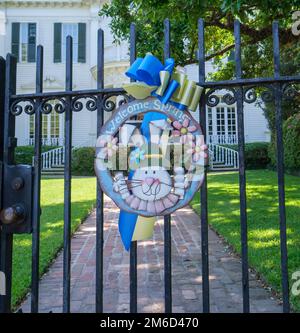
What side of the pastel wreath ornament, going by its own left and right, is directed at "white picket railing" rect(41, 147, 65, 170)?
back

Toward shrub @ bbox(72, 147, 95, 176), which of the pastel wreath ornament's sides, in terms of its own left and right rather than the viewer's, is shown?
back

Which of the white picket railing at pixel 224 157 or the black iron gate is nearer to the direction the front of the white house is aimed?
the black iron gate

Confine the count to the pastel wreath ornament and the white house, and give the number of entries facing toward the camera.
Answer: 2

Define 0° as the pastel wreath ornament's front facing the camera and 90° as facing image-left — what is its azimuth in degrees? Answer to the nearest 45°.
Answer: approximately 0°

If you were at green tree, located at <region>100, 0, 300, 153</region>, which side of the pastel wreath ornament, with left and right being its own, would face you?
back

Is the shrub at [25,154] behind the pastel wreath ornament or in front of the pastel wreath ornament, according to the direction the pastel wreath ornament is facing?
behind
